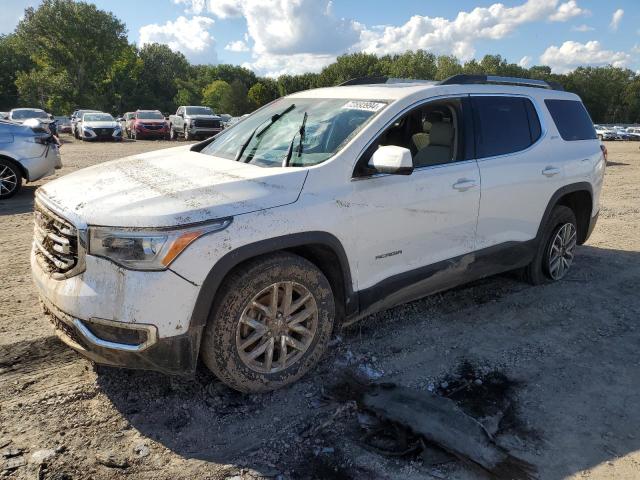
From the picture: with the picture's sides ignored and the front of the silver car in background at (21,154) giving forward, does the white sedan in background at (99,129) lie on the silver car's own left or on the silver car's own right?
on the silver car's own right

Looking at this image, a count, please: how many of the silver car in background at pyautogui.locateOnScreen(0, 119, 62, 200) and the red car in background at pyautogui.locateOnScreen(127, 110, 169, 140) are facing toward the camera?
1

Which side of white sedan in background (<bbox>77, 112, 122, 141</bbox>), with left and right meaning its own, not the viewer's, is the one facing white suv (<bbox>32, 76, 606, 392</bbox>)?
front

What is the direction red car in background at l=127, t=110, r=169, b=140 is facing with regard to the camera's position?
facing the viewer

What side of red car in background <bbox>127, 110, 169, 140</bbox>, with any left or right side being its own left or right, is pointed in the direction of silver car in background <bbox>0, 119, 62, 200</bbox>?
front

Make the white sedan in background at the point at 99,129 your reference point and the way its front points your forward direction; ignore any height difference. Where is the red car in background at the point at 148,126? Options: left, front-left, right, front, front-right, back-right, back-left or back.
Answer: back-left

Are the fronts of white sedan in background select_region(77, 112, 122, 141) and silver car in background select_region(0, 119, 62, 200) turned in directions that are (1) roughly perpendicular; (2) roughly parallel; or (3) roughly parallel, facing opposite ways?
roughly perpendicular

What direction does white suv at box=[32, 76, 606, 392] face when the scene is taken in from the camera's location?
facing the viewer and to the left of the viewer

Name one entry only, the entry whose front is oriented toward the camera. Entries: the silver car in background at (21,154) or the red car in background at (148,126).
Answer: the red car in background

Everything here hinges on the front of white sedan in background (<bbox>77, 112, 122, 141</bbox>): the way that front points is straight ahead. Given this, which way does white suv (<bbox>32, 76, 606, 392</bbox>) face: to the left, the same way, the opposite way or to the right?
to the right

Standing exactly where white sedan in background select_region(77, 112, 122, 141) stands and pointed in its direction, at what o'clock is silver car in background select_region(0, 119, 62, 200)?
The silver car in background is roughly at 12 o'clock from the white sedan in background.

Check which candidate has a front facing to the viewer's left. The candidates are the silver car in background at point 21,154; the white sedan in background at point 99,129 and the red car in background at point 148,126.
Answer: the silver car in background

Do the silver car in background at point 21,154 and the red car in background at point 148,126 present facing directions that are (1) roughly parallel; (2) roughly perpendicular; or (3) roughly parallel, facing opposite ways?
roughly perpendicular

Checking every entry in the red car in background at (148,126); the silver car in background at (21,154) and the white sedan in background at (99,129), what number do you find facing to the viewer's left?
1

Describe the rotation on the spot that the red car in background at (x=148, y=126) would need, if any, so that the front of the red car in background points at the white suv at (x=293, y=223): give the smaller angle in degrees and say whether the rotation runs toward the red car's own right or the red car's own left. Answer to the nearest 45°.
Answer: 0° — it already faces it

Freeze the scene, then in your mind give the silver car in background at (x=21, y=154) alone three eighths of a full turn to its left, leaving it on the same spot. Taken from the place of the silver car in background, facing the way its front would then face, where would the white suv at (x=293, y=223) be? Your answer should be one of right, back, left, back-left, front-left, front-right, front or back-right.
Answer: front-right

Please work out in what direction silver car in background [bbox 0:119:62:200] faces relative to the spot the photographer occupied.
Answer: facing to the left of the viewer

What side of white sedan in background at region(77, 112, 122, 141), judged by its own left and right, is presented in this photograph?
front

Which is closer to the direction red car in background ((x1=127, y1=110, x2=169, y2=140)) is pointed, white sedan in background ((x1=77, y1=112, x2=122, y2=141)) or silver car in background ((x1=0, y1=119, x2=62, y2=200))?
the silver car in background
